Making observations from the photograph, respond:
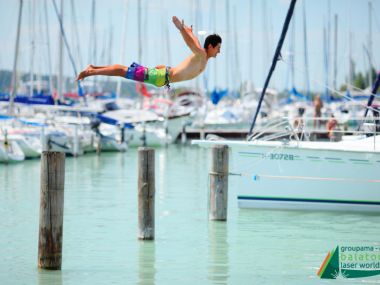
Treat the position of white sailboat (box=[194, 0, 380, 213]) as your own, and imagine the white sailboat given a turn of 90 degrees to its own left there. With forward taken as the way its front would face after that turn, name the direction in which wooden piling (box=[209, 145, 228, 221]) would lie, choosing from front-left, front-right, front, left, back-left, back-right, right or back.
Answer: front-right

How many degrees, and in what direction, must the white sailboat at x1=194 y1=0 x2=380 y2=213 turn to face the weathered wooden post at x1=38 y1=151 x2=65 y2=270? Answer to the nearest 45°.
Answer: approximately 45° to its left

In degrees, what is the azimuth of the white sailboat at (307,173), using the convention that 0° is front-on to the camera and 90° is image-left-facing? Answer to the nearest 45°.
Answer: approximately 90°
